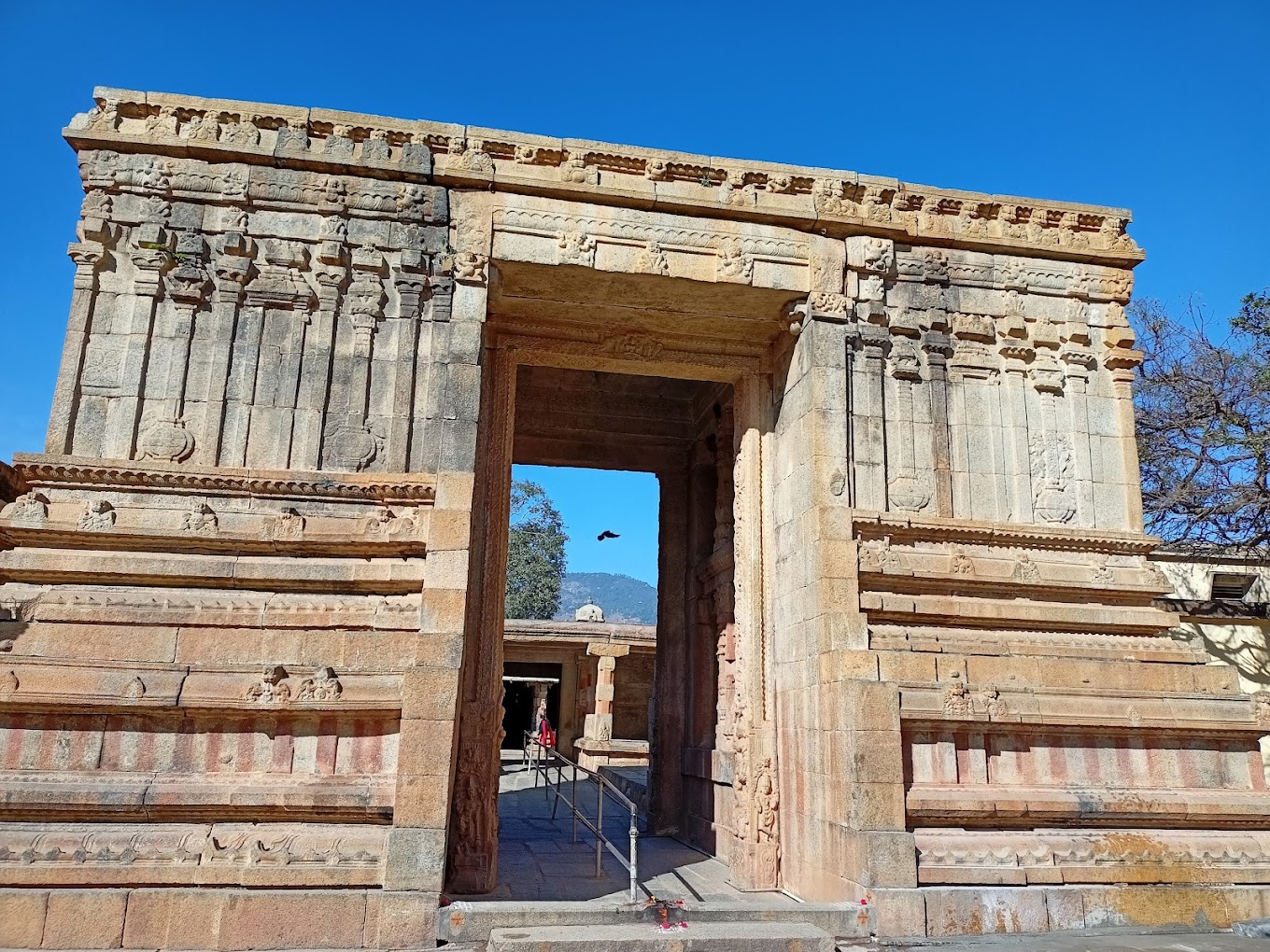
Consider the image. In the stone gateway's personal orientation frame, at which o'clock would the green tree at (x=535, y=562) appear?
The green tree is roughly at 6 o'clock from the stone gateway.

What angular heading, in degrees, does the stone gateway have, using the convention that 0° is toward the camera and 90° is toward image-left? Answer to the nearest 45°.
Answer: approximately 0°
